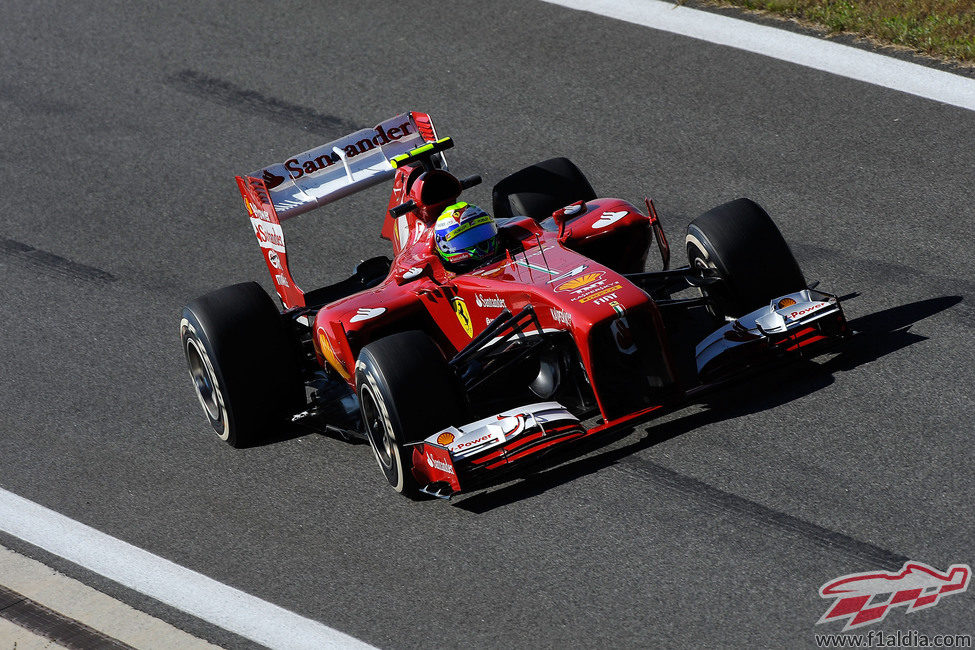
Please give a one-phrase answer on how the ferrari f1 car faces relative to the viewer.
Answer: facing the viewer and to the right of the viewer
